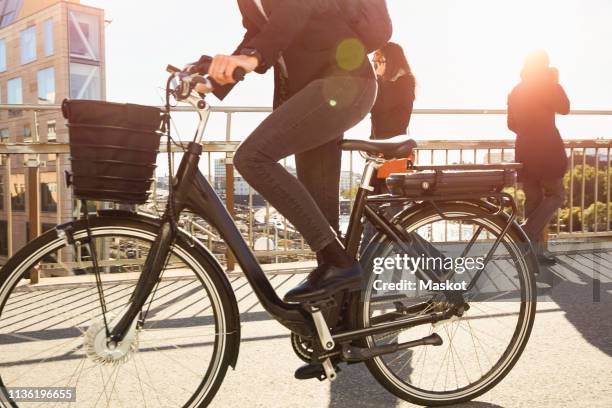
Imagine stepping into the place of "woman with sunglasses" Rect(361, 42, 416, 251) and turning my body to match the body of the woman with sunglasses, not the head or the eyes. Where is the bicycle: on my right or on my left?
on my left

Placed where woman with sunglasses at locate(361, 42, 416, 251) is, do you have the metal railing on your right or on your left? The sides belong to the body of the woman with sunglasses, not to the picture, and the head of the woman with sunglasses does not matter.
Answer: on your right

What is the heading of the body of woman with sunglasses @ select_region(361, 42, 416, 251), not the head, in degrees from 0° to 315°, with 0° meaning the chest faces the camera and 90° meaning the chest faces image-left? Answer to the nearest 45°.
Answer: approximately 90°
